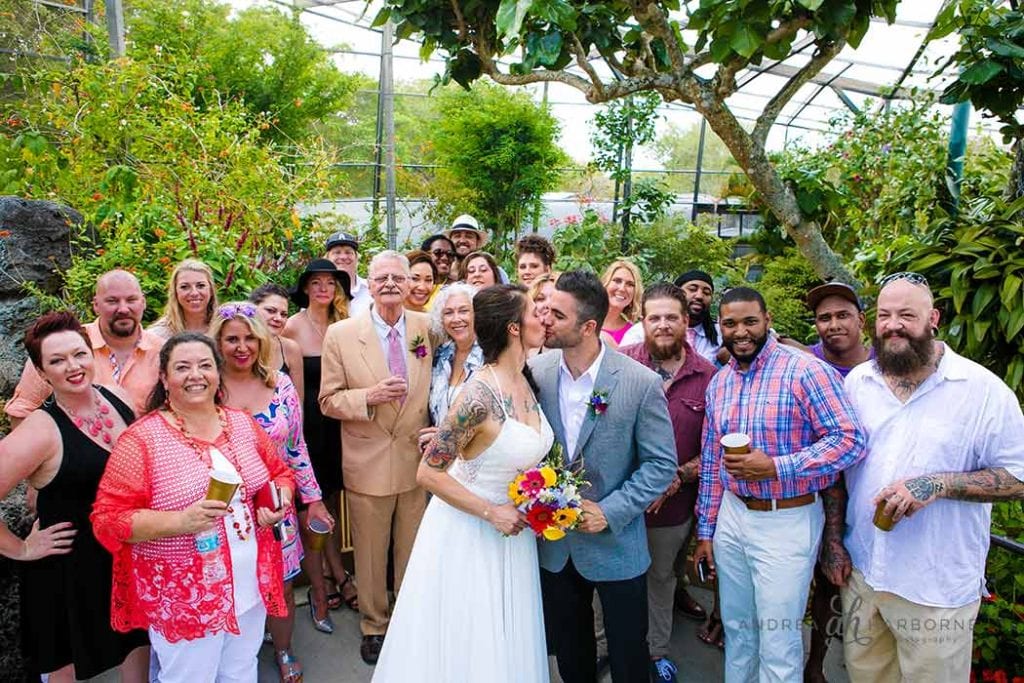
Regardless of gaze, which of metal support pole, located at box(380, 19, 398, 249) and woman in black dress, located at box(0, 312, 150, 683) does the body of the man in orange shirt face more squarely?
the woman in black dress

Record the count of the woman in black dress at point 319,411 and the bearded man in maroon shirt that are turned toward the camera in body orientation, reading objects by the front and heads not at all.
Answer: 2

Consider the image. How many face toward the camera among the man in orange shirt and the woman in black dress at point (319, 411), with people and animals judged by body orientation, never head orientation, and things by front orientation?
2

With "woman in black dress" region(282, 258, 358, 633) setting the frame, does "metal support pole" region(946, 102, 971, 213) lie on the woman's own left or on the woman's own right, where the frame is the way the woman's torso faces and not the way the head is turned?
on the woman's own left

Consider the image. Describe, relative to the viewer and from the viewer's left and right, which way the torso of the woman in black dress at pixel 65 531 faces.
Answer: facing the viewer and to the right of the viewer

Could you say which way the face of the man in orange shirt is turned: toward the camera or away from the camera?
toward the camera

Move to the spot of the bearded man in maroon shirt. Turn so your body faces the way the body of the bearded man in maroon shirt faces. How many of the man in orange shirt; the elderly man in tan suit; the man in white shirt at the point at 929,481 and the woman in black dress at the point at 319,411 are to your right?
3

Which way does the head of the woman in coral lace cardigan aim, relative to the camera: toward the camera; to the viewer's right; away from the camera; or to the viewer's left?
toward the camera

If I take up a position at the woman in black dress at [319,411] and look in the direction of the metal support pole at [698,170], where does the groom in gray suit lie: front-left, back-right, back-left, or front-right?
back-right

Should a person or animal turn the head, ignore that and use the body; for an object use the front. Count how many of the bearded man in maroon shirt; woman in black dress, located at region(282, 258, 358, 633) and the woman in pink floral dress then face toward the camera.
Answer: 3

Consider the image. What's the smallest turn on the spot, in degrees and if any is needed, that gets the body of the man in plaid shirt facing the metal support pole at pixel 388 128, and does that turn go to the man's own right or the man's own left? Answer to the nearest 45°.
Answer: approximately 90° to the man's own right

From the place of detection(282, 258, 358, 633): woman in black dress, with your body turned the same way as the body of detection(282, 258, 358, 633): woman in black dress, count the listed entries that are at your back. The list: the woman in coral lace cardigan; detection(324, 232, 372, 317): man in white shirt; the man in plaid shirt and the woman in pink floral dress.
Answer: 1

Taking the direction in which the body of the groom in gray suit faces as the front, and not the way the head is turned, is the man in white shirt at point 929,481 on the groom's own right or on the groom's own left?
on the groom's own left

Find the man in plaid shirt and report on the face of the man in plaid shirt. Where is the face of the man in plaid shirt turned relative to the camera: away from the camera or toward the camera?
toward the camera

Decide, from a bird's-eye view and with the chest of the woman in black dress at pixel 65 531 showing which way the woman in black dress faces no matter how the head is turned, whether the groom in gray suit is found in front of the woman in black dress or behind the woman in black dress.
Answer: in front

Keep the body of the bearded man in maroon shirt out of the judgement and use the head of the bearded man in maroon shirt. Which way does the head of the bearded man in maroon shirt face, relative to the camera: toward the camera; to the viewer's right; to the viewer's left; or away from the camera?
toward the camera

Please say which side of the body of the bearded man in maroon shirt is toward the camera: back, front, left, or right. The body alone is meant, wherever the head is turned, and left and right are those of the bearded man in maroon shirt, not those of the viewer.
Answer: front

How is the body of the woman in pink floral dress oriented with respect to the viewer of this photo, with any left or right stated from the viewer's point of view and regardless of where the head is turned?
facing the viewer
